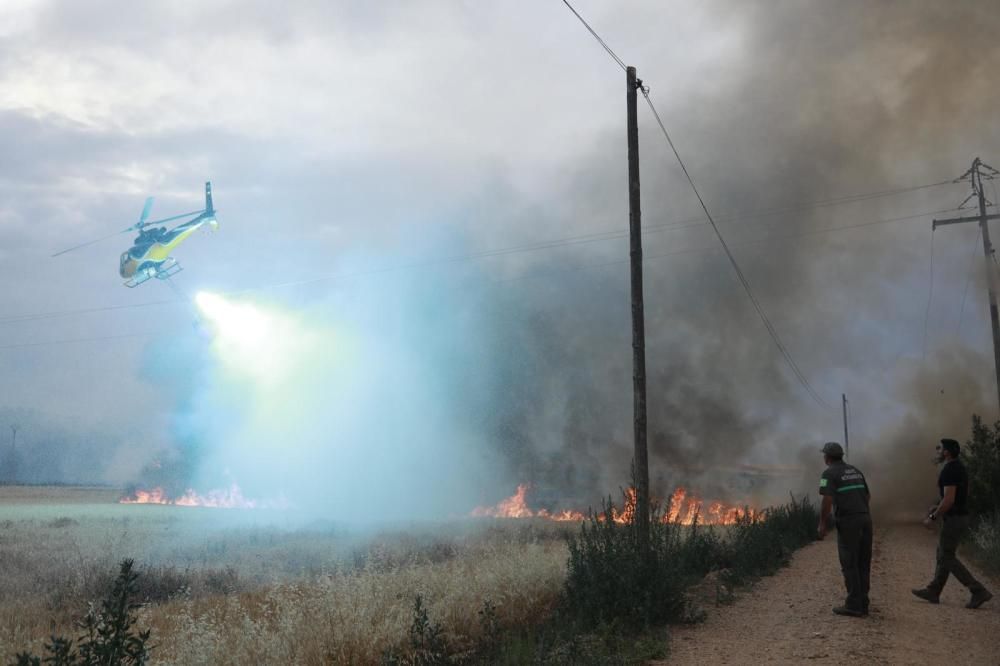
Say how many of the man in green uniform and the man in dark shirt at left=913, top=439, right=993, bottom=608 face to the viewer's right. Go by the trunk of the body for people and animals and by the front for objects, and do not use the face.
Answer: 0

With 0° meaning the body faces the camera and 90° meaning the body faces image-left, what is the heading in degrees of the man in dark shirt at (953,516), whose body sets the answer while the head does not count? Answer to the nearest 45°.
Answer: approximately 90°

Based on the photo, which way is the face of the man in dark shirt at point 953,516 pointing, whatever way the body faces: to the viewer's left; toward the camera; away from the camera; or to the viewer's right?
to the viewer's left

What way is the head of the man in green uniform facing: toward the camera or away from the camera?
away from the camera

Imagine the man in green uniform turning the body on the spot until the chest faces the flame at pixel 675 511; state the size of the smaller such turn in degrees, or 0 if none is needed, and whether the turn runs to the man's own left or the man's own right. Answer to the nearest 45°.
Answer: approximately 45° to the man's own right

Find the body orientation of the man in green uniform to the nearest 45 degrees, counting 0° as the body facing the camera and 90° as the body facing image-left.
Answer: approximately 135°

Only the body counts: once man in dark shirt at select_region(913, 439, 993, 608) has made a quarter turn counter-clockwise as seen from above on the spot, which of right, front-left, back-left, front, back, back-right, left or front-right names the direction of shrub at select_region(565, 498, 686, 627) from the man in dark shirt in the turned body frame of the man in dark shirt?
front-right

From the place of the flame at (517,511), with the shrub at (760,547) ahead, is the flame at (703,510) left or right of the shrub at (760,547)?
left

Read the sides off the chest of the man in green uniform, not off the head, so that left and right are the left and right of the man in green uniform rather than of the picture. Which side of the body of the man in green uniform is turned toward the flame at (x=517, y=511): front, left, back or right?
front

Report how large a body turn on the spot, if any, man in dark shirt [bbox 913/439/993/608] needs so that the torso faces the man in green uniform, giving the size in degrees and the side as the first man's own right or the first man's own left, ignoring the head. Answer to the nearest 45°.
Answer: approximately 45° to the first man's own left

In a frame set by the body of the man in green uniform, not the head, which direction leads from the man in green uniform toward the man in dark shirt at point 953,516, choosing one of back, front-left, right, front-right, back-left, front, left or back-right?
right

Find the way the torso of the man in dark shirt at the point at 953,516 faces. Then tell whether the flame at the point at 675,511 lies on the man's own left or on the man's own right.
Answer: on the man's own right

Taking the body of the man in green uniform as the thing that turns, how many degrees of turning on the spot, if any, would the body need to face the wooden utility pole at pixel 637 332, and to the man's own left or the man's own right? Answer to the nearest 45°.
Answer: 0° — they already face it

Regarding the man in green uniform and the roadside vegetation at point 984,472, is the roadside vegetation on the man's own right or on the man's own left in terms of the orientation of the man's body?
on the man's own right
